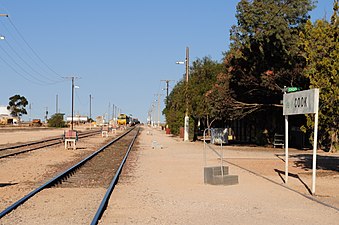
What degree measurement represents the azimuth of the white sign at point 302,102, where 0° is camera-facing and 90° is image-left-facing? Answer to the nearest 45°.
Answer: approximately 45°

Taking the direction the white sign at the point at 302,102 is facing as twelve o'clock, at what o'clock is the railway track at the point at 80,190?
The railway track is roughly at 1 o'clock from the white sign.

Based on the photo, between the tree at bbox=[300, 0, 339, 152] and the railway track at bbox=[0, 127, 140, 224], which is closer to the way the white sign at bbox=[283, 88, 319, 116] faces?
the railway track

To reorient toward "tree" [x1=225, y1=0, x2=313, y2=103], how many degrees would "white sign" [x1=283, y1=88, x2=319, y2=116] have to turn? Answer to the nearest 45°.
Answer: approximately 135° to its right

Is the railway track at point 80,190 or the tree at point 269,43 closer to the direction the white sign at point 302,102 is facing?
the railway track

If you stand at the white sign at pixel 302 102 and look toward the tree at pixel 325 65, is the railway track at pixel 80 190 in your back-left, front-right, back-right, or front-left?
back-left

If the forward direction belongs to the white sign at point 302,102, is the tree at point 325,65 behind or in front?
behind
